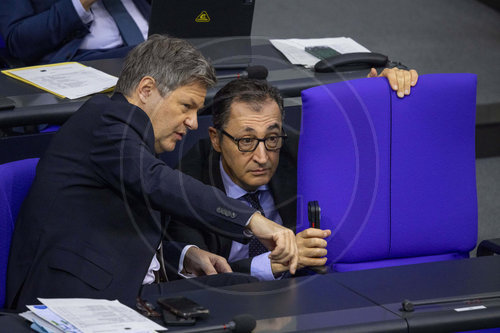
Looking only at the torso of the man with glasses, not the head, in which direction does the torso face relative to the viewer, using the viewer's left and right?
facing the viewer and to the right of the viewer

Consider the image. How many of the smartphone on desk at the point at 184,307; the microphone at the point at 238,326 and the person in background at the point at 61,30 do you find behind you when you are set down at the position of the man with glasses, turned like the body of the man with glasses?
1

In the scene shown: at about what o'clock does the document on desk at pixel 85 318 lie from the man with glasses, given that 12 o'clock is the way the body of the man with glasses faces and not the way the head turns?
The document on desk is roughly at 2 o'clock from the man with glasses.

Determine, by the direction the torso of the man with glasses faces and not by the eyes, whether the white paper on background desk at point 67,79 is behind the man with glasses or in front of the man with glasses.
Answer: behind

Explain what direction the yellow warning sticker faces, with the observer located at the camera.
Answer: facing the viewer

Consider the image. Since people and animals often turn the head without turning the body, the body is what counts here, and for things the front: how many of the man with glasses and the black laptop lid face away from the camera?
1

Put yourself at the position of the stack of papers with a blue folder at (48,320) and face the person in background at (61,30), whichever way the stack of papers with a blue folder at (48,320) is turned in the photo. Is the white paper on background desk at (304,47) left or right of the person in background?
right

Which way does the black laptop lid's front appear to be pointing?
away from the camera

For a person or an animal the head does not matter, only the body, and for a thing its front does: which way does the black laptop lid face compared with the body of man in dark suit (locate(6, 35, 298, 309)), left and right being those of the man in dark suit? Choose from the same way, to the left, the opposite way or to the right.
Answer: to the left

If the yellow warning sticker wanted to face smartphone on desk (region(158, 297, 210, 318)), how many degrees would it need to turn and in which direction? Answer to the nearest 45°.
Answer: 0° — it already faces it

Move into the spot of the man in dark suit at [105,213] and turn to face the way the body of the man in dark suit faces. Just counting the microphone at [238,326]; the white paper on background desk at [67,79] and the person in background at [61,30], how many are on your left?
2

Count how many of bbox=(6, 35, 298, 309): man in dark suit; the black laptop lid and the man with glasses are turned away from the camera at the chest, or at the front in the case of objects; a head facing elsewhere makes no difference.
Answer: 1

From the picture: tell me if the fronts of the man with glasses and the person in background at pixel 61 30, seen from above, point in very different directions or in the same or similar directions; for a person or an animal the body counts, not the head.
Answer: same or similar directions

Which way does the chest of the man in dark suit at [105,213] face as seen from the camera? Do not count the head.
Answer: to the viewer's right

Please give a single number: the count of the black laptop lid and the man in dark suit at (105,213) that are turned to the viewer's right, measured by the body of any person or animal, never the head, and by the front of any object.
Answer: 1
